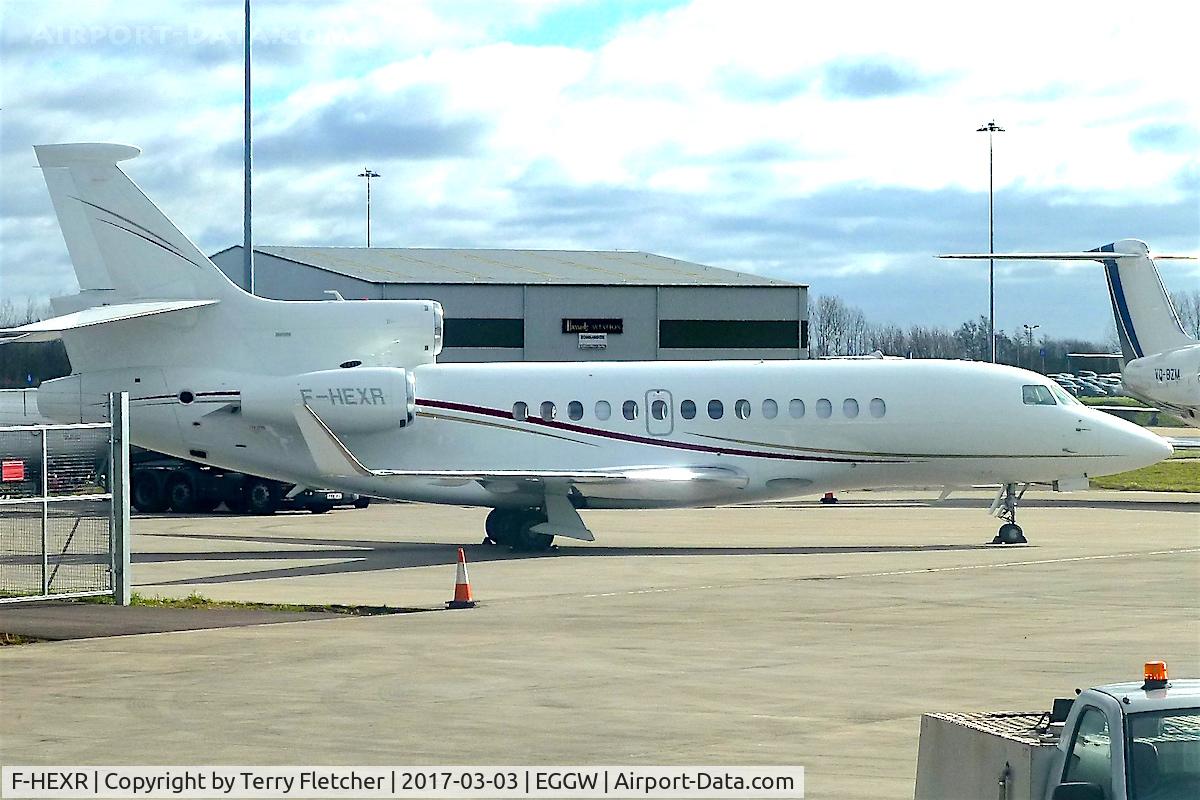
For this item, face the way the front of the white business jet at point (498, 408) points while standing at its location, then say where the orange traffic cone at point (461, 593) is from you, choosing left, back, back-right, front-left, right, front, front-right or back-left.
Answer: right

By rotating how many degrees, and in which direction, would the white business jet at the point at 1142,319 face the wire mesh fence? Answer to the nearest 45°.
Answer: approximately 90° to its right

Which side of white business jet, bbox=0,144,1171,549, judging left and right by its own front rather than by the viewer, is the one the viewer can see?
right

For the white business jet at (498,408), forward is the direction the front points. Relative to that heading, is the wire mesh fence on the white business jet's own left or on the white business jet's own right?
on the white business jet's own right

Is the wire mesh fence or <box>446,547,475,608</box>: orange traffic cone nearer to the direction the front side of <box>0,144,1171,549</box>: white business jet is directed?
the orange traffic cone

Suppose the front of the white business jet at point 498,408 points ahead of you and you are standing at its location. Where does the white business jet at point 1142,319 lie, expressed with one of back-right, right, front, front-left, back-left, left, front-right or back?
front-left
